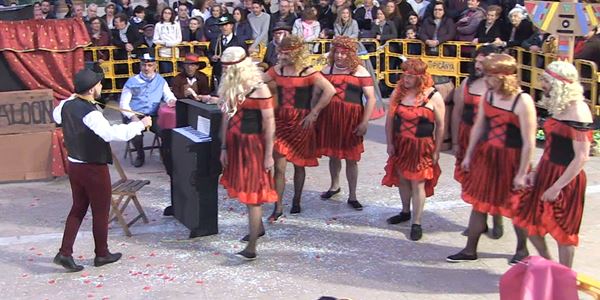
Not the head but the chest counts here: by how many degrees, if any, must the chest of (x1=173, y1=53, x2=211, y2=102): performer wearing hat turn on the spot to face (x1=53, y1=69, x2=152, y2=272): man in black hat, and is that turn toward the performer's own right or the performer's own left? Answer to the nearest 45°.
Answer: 0° — they already face them

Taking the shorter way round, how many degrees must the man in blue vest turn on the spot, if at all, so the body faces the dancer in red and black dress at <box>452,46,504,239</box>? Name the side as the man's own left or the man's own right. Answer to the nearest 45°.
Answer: approximately 45° to the man's own left

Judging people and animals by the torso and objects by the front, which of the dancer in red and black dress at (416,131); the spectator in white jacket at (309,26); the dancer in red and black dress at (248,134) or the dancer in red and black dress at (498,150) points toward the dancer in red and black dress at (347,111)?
the spectator in white jacket

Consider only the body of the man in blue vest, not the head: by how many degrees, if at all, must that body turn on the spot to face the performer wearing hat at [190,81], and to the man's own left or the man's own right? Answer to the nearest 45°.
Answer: approximately 90° to the man's own left

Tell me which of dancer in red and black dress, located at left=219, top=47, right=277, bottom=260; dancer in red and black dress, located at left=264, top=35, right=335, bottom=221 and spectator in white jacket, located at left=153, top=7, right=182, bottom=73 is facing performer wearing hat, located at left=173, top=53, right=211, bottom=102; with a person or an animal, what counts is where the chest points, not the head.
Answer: the spectator in white jacket

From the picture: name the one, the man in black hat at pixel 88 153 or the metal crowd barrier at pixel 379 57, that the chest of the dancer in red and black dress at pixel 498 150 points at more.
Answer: the man in black hat
